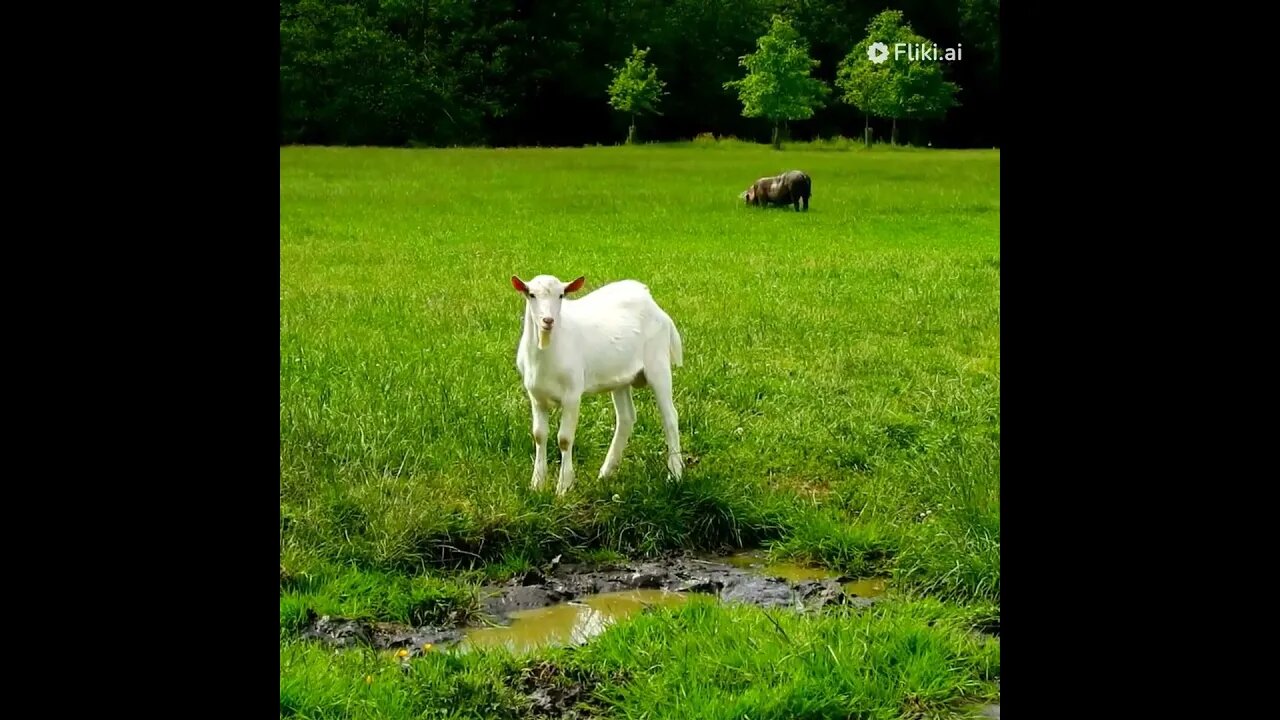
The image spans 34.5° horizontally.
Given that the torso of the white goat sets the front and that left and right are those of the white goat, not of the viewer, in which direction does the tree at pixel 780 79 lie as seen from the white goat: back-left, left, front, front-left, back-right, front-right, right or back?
back-right

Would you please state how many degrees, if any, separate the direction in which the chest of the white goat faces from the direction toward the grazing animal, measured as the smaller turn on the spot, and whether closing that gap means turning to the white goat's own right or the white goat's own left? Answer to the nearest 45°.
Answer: approximately 135° to the white goat's own right

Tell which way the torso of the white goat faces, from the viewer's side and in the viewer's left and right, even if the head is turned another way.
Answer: facing the viewer and to the left of the viewer

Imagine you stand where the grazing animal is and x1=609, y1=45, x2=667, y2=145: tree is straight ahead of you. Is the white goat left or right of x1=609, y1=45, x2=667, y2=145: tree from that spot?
left

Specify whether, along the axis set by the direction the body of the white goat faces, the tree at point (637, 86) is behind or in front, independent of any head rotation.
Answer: behind

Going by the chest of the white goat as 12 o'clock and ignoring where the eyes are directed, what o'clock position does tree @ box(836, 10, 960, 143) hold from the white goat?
The tree is roughly at 5 o'clock from the white goat.
